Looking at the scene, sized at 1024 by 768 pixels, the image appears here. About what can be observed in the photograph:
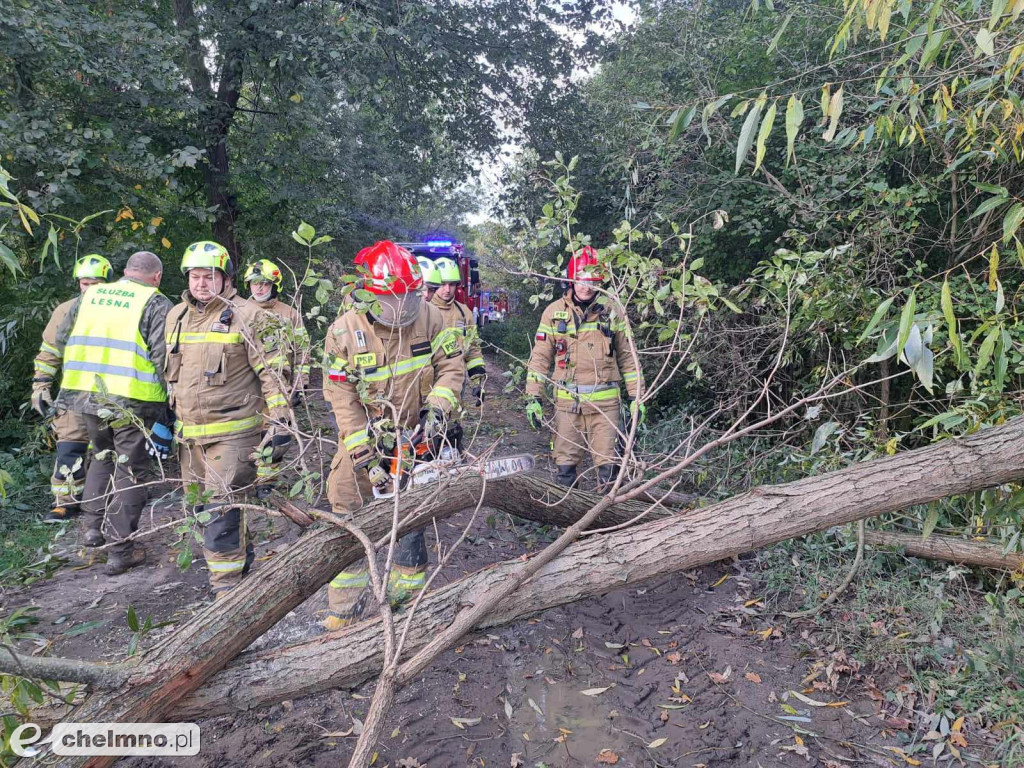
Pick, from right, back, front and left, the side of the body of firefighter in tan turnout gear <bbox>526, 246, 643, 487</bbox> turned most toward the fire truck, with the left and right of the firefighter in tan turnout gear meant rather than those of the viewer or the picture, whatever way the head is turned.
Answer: back

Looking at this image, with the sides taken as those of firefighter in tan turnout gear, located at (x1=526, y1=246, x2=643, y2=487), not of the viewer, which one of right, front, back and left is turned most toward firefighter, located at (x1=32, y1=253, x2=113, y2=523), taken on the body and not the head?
right

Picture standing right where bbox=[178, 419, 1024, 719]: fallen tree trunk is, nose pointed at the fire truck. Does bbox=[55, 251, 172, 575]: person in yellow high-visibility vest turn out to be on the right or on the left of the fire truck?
left

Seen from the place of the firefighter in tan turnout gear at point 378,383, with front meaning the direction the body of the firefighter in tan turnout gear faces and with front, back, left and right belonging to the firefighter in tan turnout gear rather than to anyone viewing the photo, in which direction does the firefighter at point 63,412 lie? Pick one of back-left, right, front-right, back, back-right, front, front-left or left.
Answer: back-right

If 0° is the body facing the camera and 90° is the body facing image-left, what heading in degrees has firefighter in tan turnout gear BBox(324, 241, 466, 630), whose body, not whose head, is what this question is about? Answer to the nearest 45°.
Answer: approximately 0°

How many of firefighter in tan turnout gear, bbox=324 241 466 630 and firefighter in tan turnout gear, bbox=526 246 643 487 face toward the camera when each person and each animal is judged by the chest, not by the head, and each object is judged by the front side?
2
